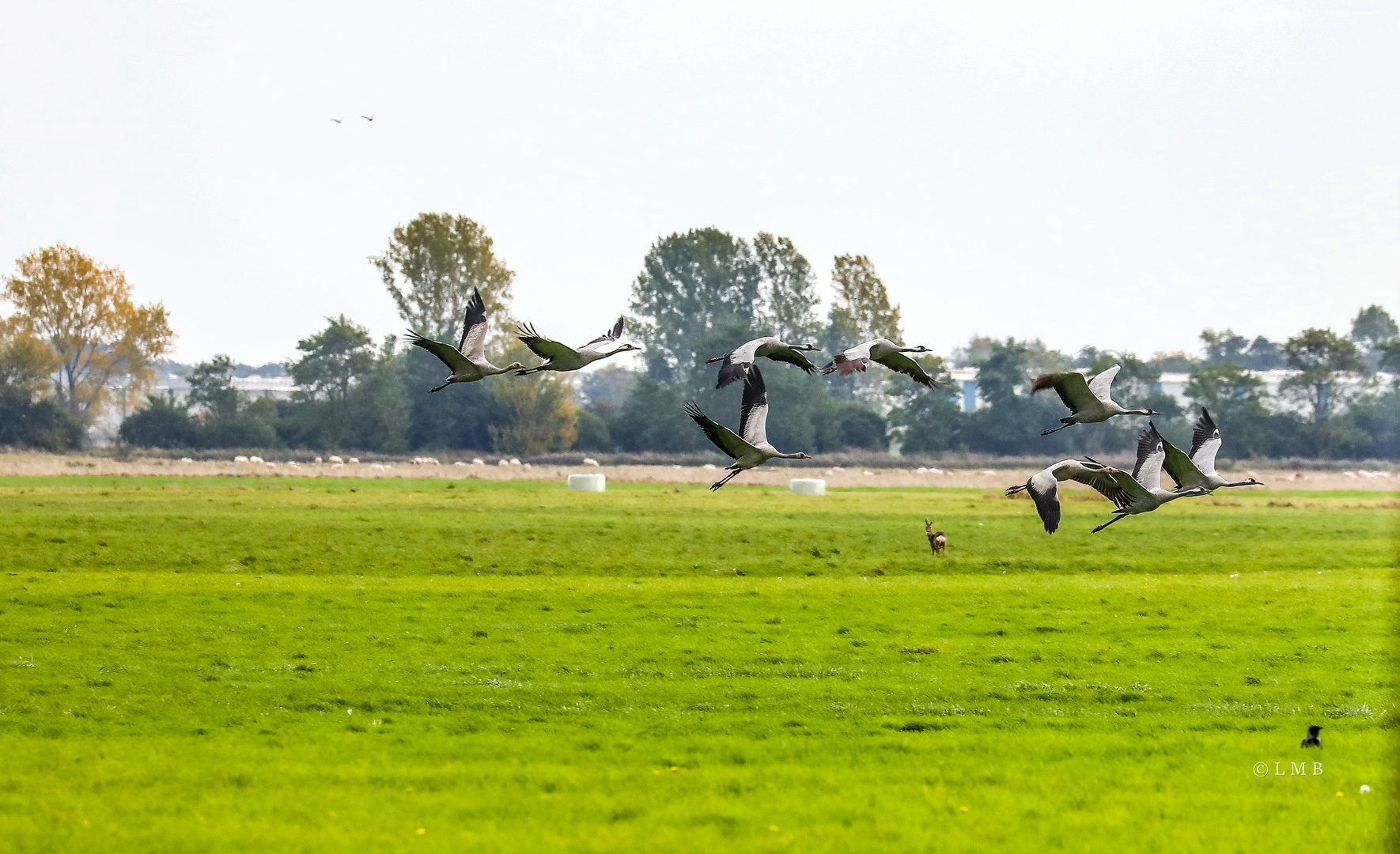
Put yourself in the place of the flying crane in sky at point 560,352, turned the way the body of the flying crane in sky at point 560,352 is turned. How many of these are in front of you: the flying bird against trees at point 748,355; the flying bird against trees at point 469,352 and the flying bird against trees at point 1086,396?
2

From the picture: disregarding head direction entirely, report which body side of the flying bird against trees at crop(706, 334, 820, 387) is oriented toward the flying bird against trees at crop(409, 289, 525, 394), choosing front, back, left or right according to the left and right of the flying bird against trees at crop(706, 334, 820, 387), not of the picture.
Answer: back

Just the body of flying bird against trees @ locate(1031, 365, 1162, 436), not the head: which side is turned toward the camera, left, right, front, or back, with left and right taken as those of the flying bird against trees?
right

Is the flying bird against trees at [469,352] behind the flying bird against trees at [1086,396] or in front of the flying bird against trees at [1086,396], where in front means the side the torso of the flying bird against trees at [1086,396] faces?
behind

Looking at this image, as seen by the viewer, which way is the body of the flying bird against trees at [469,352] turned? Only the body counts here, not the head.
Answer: to the viewer's right

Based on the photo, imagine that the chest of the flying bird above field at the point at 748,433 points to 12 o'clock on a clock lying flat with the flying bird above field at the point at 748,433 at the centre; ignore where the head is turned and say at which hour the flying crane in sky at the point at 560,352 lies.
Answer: the flying crane in sky at the point at 560,352 is roughly at 5 o'clock from the flying bird above field at the point at 748,433.

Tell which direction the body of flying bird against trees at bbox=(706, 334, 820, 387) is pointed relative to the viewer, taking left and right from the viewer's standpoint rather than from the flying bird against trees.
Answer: facing to the right of the viewer

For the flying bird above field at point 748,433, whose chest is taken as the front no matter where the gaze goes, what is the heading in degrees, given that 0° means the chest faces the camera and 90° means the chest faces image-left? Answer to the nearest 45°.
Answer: approximately 270°

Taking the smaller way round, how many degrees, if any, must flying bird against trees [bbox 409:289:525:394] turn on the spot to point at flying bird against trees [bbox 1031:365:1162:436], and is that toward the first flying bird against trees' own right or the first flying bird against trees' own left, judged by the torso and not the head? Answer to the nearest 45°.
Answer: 0° — it already faces it

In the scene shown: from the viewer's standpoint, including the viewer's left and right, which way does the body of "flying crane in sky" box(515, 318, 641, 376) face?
facing to the right of the viewer

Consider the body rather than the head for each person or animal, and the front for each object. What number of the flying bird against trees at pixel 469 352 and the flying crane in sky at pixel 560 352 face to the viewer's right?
2

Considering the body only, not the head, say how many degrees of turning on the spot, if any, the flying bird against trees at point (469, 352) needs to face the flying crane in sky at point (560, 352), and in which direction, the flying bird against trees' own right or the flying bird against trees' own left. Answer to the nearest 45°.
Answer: approximately 45° to the flying bird against trees' own right
